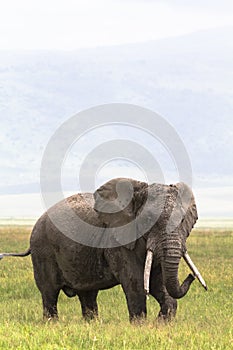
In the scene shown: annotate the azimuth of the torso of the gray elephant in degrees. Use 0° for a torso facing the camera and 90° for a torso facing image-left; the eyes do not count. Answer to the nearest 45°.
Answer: approximately 315°
